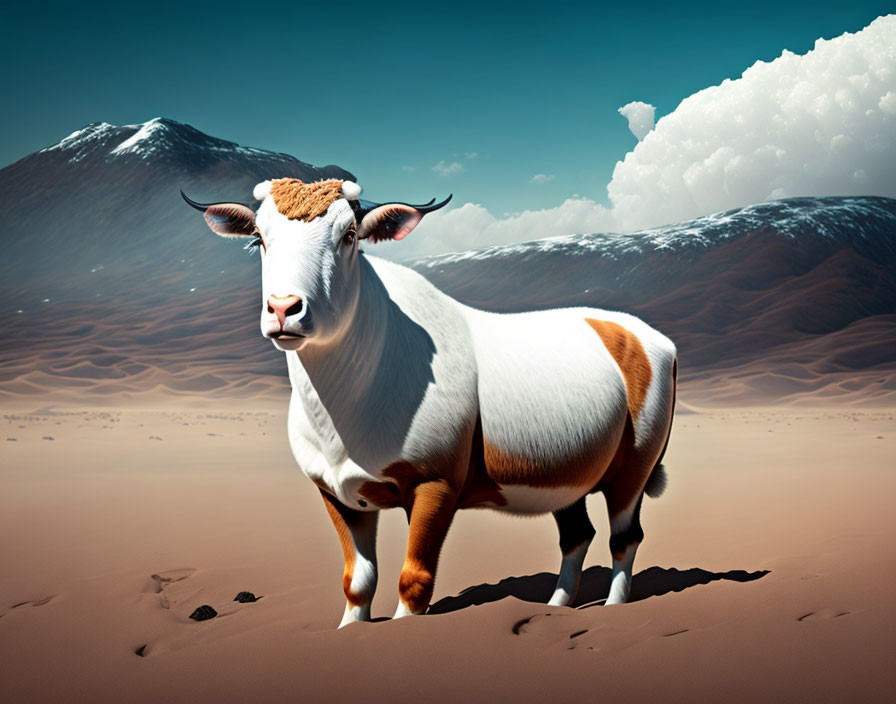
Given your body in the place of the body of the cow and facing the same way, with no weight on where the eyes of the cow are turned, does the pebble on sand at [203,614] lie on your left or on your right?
on your right
